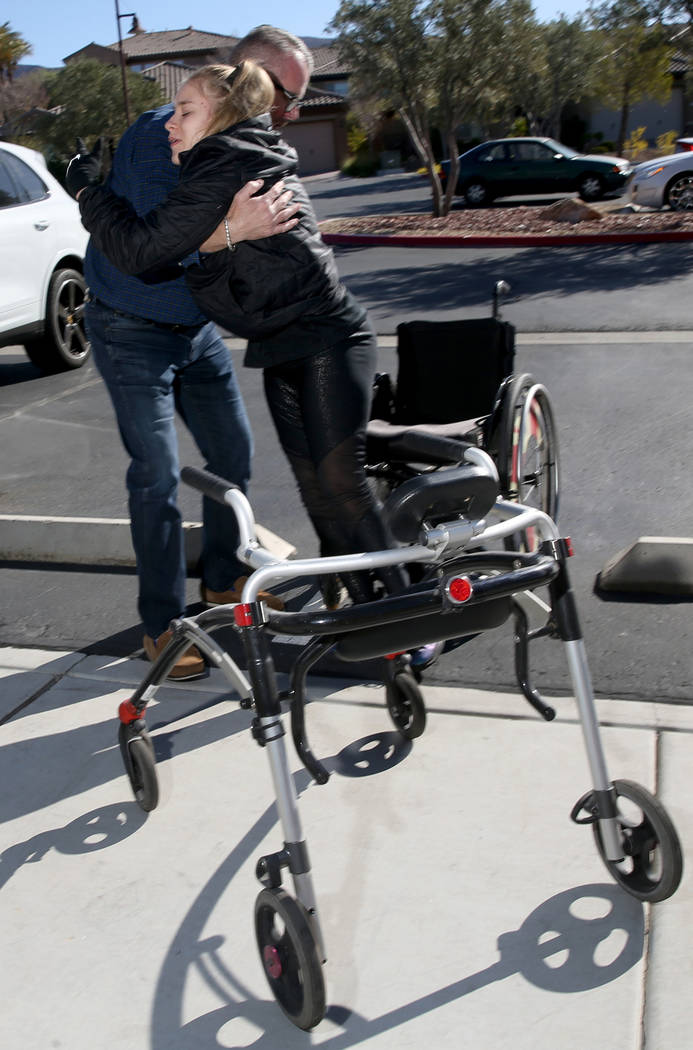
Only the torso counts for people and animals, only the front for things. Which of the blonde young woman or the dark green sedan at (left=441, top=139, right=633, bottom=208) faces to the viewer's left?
the blonde young woman

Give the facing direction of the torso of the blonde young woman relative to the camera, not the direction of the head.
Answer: to the viewer's left

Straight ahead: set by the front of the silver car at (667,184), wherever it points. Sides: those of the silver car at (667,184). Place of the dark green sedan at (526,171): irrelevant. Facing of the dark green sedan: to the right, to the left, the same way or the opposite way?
the opposite way

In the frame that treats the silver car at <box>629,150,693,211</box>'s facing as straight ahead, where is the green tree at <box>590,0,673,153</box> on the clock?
The green tree is roughly at 3 o'clock from the silver car.

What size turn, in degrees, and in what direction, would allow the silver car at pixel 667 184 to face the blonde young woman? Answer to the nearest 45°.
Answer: approximately 90° to its left

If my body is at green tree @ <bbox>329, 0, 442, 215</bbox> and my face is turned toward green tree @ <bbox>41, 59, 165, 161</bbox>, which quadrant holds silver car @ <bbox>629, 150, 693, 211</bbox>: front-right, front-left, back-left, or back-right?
back-right

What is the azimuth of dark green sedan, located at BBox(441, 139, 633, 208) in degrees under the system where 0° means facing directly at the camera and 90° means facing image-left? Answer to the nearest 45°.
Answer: approximately 270°

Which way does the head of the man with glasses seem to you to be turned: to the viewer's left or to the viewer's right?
to the viewer's right

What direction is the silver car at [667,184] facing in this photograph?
to the viewer's left

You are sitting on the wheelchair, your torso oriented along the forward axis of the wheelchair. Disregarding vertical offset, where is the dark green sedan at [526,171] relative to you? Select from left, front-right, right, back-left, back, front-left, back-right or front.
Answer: back-right

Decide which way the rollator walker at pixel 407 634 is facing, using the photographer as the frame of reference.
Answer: facing away from the viewer and to the left of the viewer

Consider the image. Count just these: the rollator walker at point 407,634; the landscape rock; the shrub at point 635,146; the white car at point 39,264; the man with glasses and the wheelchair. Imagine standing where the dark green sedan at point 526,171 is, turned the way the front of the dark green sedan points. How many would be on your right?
5
